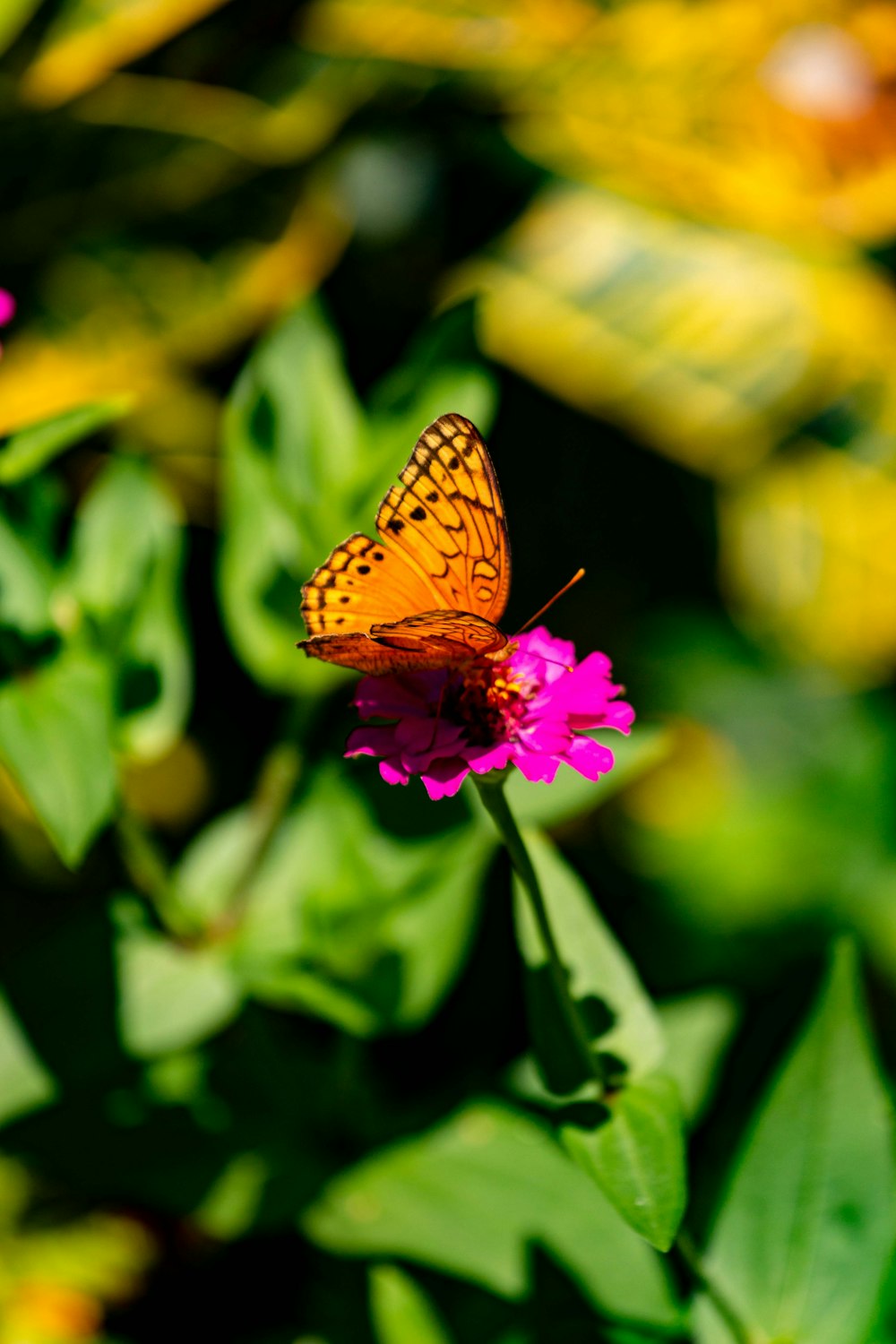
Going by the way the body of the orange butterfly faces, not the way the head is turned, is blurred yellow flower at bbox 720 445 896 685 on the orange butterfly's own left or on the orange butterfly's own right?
on the orange butterfly's own left

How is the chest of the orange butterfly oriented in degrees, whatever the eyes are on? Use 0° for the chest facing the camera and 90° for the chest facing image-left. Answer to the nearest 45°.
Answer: approximately 270°
